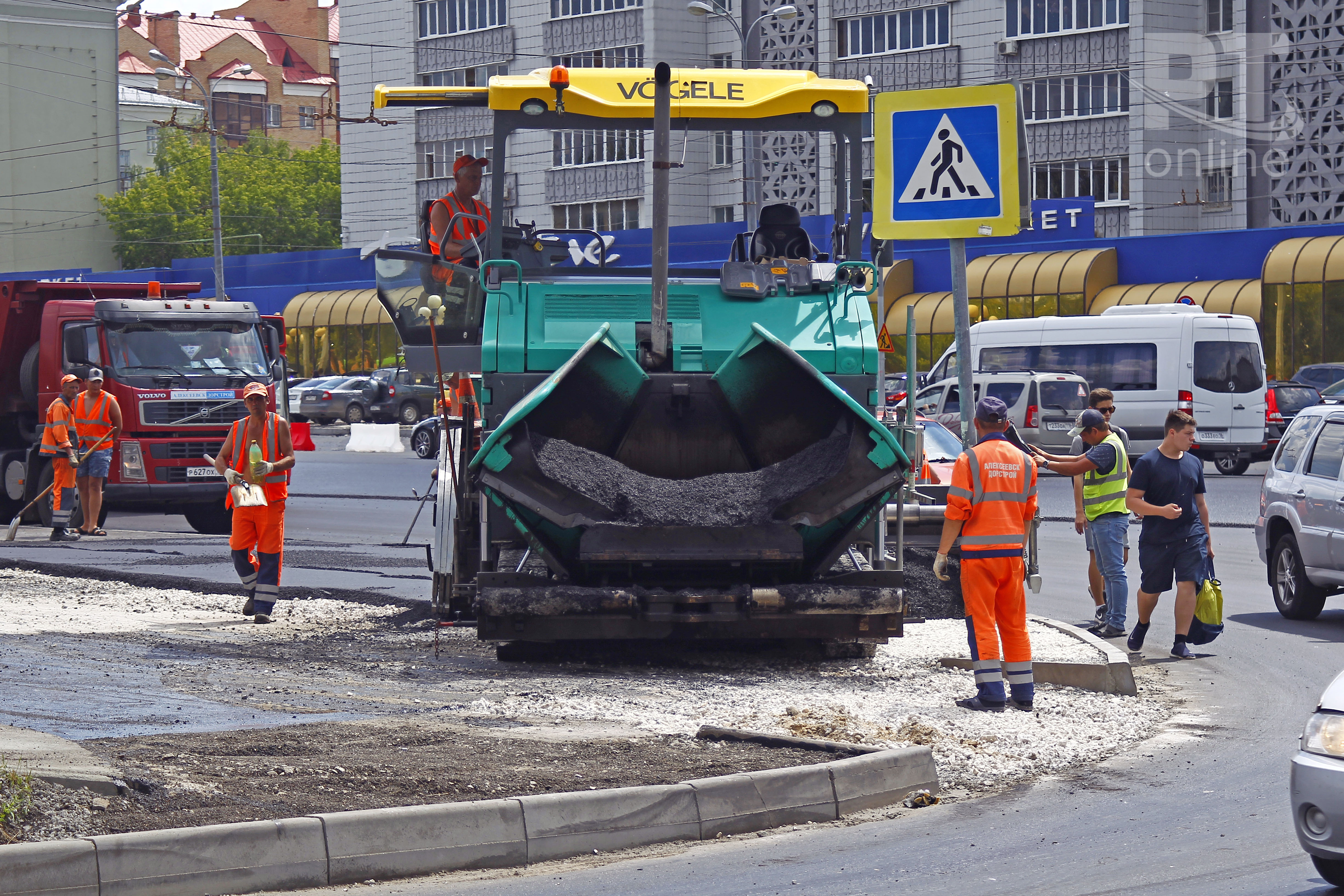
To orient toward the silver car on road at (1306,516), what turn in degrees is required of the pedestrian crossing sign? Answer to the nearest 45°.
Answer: approximately 135° to its left

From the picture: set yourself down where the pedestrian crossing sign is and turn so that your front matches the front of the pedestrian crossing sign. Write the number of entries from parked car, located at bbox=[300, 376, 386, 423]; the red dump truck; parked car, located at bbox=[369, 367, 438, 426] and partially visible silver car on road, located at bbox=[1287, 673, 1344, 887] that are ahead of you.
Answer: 1

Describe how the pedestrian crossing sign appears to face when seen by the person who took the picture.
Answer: facing the viewer

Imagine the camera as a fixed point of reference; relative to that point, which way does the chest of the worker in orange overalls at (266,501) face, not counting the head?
toward the camera

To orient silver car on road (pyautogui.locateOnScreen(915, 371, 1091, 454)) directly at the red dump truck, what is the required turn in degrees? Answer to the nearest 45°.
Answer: approximately 90° to its left

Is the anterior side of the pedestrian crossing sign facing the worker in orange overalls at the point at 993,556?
yes

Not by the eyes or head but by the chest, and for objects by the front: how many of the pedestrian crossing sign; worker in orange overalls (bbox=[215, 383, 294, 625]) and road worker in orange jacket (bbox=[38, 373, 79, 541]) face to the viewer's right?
1

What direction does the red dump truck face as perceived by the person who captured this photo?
facing the viewer and to the right of the viewer

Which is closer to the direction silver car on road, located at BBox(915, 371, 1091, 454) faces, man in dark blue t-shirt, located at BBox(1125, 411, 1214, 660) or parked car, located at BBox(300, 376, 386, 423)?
the parked car

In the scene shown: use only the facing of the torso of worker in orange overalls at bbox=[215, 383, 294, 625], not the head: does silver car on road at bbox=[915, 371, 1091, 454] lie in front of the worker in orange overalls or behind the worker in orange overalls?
behind

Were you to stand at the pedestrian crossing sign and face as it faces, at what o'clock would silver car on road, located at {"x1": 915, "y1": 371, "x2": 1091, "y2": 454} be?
The silver car on road is roughly at 6 o'clock from the pedestrian crossing sign.

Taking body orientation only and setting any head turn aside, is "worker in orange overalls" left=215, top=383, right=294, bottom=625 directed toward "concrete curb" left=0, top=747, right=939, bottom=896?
yes

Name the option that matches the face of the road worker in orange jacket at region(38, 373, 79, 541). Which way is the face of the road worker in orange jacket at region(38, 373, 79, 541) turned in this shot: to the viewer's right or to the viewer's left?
to the viewer's right

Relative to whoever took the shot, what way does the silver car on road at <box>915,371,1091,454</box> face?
facing away from the viewer and to the left of the viewer

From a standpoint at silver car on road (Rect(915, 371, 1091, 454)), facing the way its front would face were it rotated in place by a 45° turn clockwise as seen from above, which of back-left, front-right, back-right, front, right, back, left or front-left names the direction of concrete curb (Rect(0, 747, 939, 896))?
back

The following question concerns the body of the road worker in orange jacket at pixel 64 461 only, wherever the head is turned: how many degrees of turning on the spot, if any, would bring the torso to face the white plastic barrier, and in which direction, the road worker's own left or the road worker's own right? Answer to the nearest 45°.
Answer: approximately 90° to the road worker's own left

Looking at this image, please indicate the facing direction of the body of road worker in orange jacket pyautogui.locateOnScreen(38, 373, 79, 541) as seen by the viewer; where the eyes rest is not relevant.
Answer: to the viewer's right

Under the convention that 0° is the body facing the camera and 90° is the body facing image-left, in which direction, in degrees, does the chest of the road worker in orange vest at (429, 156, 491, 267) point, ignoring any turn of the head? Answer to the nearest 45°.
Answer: approximately 315°
